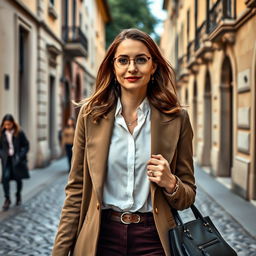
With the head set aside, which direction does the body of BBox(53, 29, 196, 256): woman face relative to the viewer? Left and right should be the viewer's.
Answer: facing the viewer

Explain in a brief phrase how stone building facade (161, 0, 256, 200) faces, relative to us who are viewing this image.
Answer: facing to the left of the viewer

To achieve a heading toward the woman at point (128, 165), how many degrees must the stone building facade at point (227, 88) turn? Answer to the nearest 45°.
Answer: approximately 90° to its left

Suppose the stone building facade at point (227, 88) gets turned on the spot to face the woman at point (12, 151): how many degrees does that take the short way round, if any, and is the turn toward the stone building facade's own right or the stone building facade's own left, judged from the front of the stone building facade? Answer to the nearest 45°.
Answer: approximately 45° to the stone building facade's own left

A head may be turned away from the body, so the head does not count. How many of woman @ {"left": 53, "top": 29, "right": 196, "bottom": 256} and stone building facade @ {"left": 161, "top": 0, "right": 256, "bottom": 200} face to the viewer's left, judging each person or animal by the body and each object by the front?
1

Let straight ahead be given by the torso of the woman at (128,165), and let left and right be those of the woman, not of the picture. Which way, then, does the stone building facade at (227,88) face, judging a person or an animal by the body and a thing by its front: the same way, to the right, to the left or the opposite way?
to the right

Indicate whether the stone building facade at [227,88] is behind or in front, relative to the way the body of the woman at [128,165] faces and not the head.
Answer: behind

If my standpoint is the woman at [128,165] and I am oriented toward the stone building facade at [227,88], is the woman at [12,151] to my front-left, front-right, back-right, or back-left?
front-left
